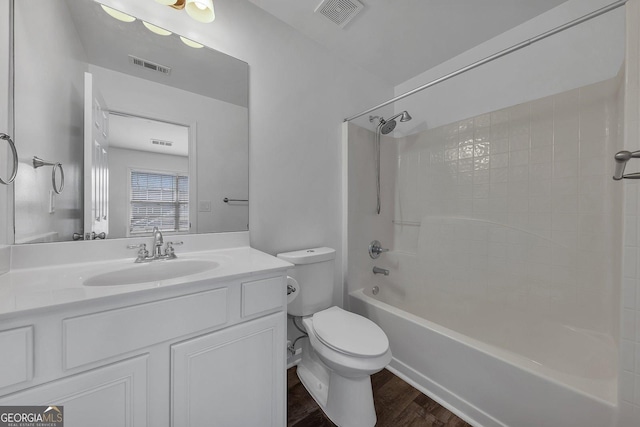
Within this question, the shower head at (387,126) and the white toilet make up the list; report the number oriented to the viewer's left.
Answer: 0

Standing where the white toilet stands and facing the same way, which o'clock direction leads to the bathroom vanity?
The bathroom vanity is roughly at 3 o'clock from the white toilet.

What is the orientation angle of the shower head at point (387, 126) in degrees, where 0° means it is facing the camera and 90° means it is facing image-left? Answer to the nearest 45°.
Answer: approximately 315°

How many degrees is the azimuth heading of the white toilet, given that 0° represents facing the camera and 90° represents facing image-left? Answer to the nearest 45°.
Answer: approximately 315°

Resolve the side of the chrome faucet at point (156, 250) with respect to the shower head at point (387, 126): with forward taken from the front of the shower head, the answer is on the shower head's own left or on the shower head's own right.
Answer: on the shower head's own right
